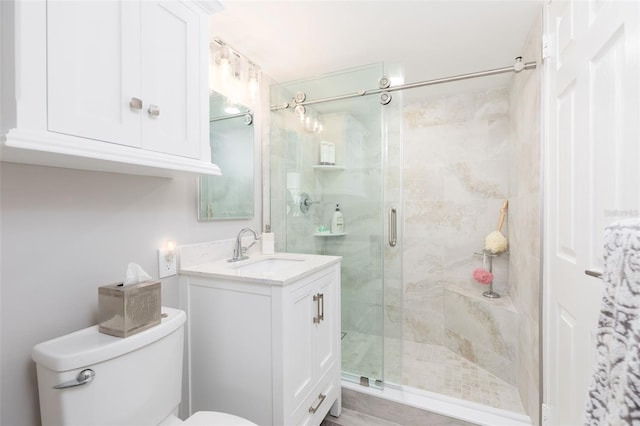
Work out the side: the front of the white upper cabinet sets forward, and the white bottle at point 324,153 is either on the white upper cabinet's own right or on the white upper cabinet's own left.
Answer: on the white upper cabinet's own left

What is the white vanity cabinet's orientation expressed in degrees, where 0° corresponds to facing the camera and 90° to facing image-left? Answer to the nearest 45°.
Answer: approximately 315°

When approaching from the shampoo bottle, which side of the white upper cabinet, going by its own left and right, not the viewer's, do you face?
left

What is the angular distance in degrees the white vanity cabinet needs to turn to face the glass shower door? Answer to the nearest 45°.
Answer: approximately 90° to its left

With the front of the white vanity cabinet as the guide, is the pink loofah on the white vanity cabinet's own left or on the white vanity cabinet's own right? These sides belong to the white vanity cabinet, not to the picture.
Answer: on the white vanity cabinet's own left

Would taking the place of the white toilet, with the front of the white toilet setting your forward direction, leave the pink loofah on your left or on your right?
on your left
